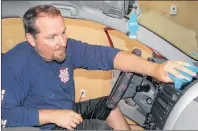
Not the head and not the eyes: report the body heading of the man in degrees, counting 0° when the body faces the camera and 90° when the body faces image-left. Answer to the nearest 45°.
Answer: approximately 315°

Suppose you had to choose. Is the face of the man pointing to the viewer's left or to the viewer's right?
to the viewer's right
